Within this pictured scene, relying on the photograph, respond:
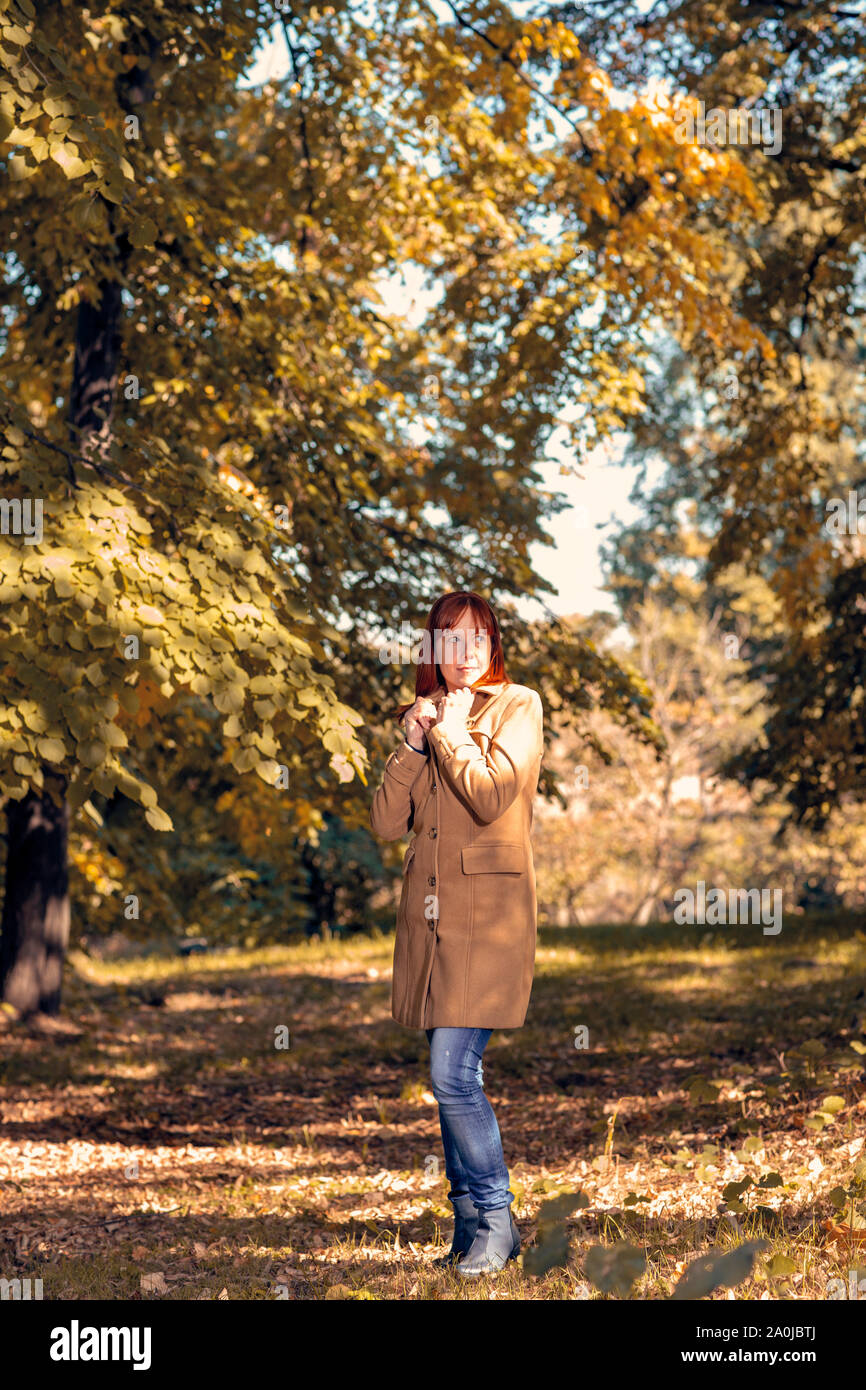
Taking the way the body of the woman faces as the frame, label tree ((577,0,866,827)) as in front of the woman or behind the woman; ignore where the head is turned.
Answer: behind

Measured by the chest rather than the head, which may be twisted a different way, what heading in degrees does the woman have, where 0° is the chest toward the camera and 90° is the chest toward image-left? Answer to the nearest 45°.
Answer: approximately 45°
